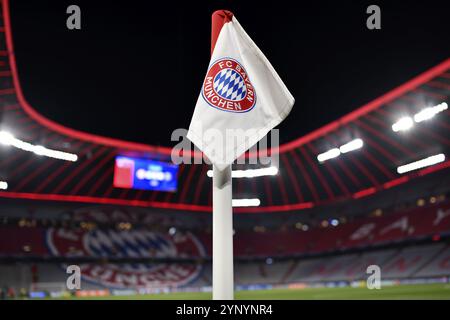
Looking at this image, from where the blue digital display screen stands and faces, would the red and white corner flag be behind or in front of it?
in front

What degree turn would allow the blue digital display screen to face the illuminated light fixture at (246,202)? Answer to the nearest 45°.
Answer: approximately 90° to its left

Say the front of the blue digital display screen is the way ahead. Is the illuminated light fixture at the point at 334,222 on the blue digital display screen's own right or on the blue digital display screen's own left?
on the blue digital display screen's own left

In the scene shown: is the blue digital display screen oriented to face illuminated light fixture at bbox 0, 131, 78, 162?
no

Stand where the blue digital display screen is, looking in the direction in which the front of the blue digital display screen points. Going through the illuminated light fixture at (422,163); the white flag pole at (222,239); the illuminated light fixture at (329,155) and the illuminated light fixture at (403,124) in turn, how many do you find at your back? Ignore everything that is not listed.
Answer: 0

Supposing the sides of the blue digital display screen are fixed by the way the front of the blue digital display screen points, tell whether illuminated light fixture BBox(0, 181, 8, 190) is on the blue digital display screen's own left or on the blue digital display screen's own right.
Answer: on the blue digital display screen's own right

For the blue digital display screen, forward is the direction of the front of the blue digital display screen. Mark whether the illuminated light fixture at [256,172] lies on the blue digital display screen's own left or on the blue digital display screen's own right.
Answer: on the blue digital display screen's own left

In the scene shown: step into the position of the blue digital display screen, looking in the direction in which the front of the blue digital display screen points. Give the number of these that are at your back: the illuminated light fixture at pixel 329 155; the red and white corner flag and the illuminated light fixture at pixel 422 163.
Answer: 0

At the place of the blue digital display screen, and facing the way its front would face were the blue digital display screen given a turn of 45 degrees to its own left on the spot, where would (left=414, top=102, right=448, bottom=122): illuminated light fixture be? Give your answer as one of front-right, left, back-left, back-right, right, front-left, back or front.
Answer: front-right

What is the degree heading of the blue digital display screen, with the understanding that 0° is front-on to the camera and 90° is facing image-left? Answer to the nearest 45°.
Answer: approximately 315°

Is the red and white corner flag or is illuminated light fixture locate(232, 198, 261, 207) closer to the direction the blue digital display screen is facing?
the red and white corner flag

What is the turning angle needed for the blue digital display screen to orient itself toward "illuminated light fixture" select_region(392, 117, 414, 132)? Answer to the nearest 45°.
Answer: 0° — it already faces it

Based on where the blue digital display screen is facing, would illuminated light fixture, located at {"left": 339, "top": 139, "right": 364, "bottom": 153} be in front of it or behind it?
in front
